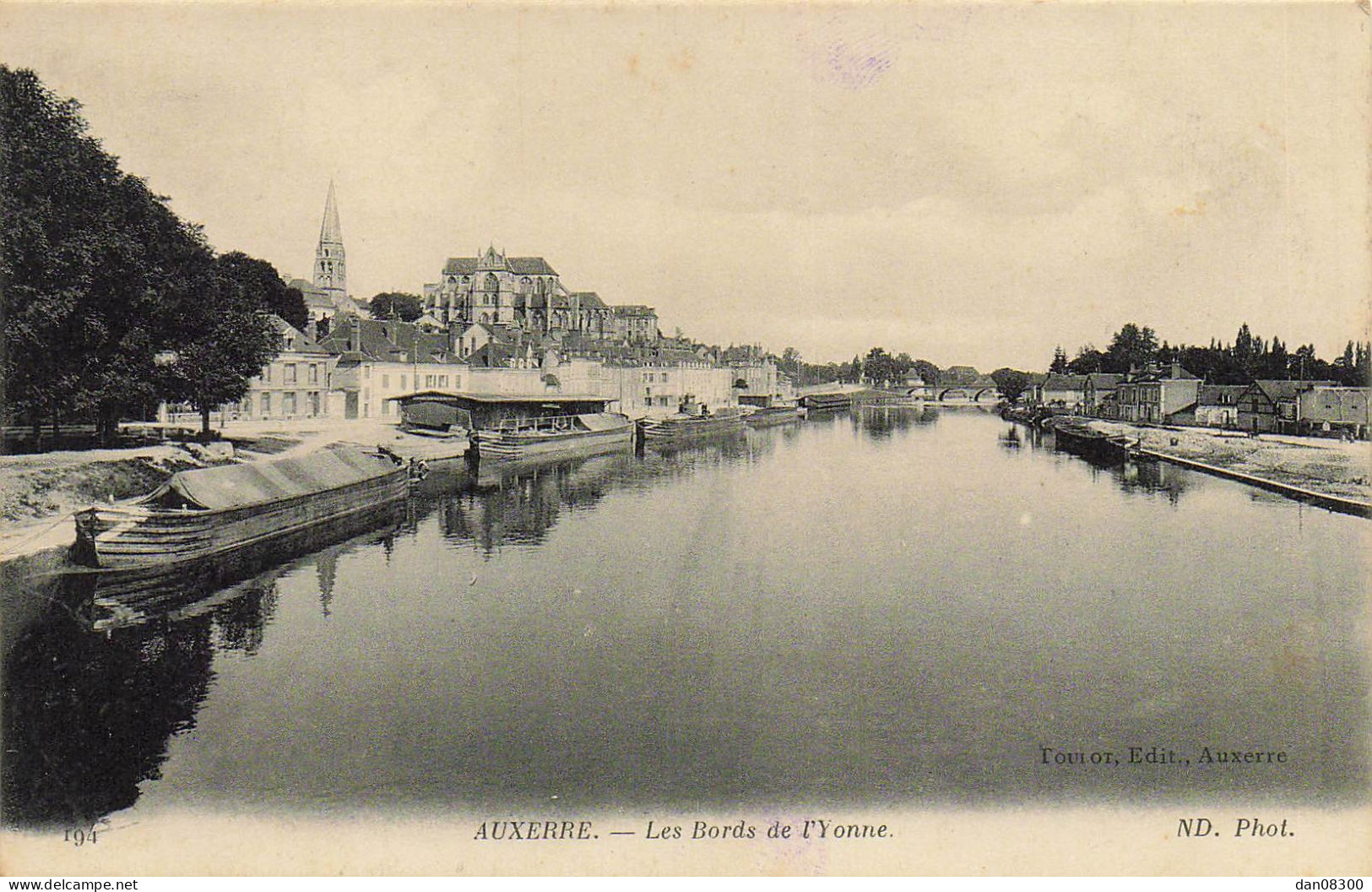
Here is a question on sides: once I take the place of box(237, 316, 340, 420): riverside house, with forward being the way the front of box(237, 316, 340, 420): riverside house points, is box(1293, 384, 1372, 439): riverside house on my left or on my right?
on my left

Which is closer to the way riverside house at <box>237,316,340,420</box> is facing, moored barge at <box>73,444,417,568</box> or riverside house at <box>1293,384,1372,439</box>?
the moored barge

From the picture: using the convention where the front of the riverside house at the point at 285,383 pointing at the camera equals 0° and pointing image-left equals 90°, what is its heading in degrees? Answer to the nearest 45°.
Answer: approximately 0°

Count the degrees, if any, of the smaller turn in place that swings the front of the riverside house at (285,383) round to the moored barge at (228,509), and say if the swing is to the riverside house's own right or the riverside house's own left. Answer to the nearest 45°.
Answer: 0° — it already faces it
